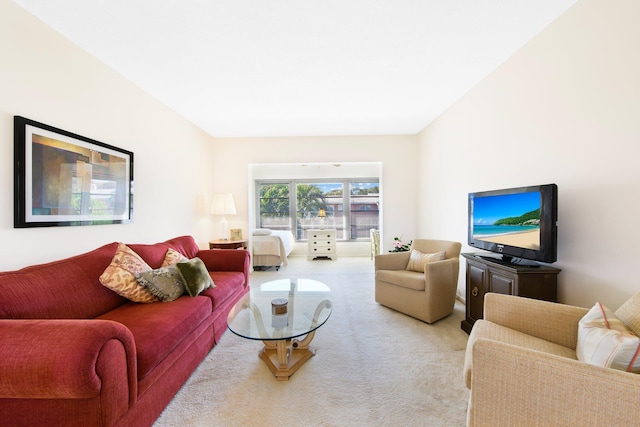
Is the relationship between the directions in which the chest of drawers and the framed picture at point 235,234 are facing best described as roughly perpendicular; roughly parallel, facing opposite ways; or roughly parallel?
roughly parallel

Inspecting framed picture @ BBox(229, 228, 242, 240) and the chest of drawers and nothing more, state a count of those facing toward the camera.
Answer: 2

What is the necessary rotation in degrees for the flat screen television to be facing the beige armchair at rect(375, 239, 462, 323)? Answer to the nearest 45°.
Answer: approximately 45° to its right

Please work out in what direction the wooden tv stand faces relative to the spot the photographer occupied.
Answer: facing the viewer and to the left of the viewer

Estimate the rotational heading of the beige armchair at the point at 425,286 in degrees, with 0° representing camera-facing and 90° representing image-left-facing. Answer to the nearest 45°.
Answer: approximately 45°

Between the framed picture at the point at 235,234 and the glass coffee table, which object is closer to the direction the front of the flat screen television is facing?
the glass coffee table

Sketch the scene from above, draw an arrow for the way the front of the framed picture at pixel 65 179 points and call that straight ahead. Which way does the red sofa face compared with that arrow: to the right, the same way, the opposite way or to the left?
the same way

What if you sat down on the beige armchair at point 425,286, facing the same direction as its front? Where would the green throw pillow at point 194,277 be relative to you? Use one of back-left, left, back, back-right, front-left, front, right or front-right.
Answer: front

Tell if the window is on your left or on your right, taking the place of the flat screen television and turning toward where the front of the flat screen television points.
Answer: on your right

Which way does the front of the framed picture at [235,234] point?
toward the camera

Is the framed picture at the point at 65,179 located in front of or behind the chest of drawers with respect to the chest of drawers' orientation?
in front

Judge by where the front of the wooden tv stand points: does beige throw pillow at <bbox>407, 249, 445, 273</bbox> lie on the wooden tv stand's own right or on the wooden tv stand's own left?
on the wooden tv stand's own right

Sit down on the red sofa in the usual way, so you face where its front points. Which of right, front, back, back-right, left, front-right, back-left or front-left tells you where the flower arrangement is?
front-left

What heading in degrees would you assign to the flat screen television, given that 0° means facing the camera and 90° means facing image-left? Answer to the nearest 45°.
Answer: approximately 45°

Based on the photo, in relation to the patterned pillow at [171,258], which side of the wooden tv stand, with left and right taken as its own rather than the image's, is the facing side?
front

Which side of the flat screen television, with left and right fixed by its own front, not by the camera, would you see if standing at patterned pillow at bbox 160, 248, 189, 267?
front

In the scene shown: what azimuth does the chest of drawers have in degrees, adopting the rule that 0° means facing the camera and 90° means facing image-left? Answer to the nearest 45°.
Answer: approximately 0°

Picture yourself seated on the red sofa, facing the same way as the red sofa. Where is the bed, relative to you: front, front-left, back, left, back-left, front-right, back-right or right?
left
